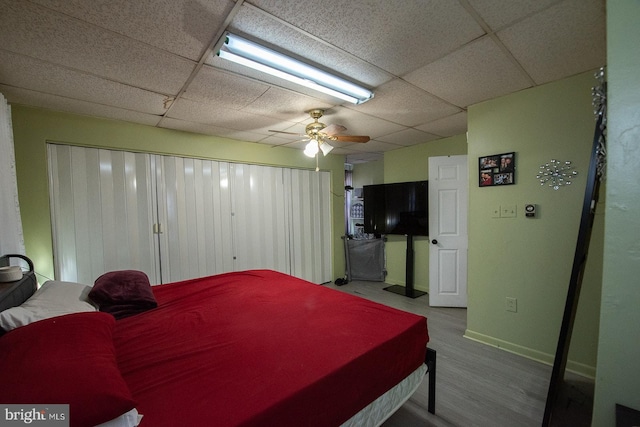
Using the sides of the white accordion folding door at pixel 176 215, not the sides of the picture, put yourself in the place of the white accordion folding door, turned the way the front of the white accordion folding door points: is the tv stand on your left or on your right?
on your left

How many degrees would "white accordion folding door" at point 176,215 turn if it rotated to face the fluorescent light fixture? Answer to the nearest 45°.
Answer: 0° — it already faces it

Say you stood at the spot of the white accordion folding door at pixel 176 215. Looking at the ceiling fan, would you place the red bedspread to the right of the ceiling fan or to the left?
right

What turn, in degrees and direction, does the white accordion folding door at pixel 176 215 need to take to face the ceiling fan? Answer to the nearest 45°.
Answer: approximately 45° to its left

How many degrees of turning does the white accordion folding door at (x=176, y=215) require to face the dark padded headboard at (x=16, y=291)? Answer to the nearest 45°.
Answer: approximately 45° to its right

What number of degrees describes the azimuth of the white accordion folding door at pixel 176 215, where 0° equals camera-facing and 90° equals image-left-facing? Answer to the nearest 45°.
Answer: approximately 0°

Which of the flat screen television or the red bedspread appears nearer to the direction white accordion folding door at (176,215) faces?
the red bedspread

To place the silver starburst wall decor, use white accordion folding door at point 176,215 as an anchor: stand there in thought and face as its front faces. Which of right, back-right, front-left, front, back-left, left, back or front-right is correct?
front-left

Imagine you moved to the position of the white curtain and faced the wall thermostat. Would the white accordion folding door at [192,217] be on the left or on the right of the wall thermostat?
left

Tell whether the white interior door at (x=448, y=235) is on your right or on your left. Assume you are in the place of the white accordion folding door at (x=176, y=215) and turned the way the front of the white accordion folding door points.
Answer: on your left

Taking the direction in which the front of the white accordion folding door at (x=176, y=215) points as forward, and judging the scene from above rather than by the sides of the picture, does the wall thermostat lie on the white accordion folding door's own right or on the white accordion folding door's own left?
on the white accordion folding door's own left

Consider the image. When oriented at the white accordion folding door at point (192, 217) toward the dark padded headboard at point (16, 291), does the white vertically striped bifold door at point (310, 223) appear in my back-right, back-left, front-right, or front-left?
back-left
